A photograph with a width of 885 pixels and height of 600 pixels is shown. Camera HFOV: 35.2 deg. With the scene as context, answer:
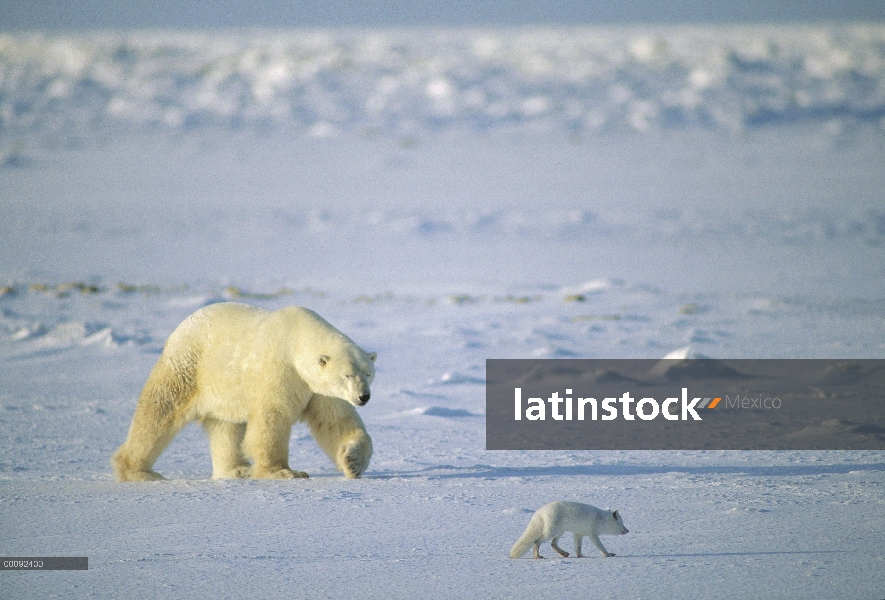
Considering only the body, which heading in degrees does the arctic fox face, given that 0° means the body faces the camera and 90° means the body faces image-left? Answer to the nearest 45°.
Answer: approximately 270°

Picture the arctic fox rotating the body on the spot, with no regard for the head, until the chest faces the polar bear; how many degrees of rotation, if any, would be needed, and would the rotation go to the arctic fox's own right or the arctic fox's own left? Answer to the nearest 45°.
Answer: approximately 135° to the arctic fox's own left
